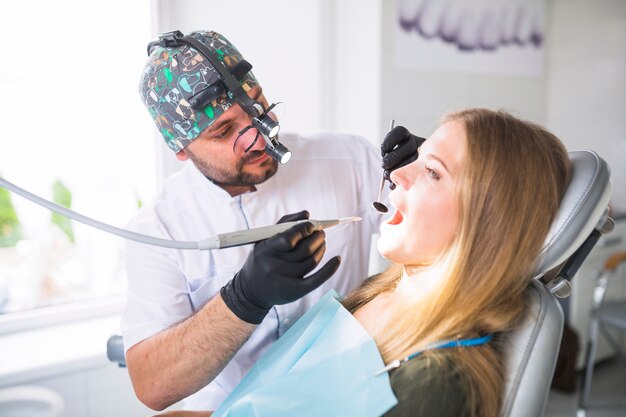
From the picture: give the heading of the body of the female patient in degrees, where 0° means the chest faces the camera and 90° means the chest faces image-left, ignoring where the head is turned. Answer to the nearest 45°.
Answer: approximately 90°

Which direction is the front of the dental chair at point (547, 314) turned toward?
to the viewer's left
